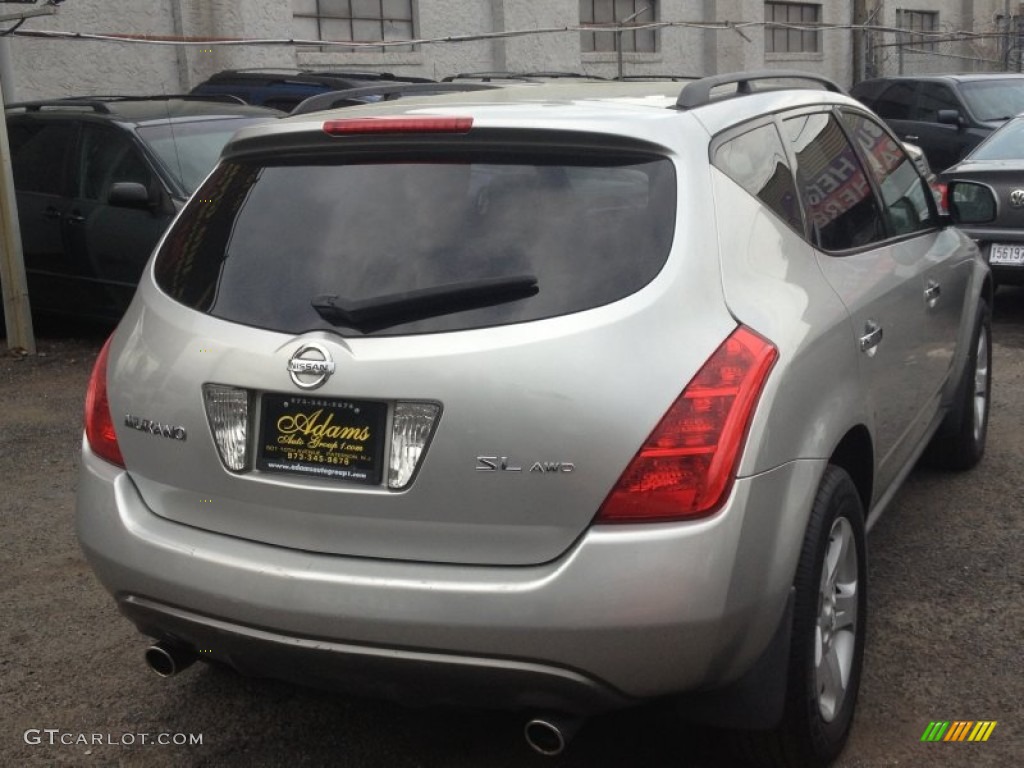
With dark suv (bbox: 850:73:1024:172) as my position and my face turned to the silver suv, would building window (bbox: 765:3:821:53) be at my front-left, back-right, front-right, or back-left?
back-right

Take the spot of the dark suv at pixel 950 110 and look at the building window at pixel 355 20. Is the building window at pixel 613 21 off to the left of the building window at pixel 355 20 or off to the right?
right

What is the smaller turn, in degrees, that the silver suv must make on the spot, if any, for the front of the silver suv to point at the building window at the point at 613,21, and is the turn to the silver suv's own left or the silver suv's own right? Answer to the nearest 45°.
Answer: approximately 45° to the silver suv's own left

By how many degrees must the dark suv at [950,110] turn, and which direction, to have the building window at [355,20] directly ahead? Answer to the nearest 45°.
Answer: approximately 135° to its right

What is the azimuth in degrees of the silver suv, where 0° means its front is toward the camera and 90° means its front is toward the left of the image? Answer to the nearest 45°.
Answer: approximately 225°

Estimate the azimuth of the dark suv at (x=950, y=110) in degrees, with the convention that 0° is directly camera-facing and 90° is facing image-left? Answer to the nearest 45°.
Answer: approximately 315°

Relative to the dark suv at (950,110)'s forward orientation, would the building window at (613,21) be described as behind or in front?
behind

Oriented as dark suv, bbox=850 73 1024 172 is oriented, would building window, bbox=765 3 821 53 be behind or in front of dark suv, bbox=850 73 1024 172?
behind

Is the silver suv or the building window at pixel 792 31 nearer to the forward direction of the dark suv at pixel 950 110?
the silver suv

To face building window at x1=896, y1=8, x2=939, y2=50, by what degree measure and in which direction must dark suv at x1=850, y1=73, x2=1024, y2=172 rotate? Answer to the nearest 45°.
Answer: approximately 135° to its left
